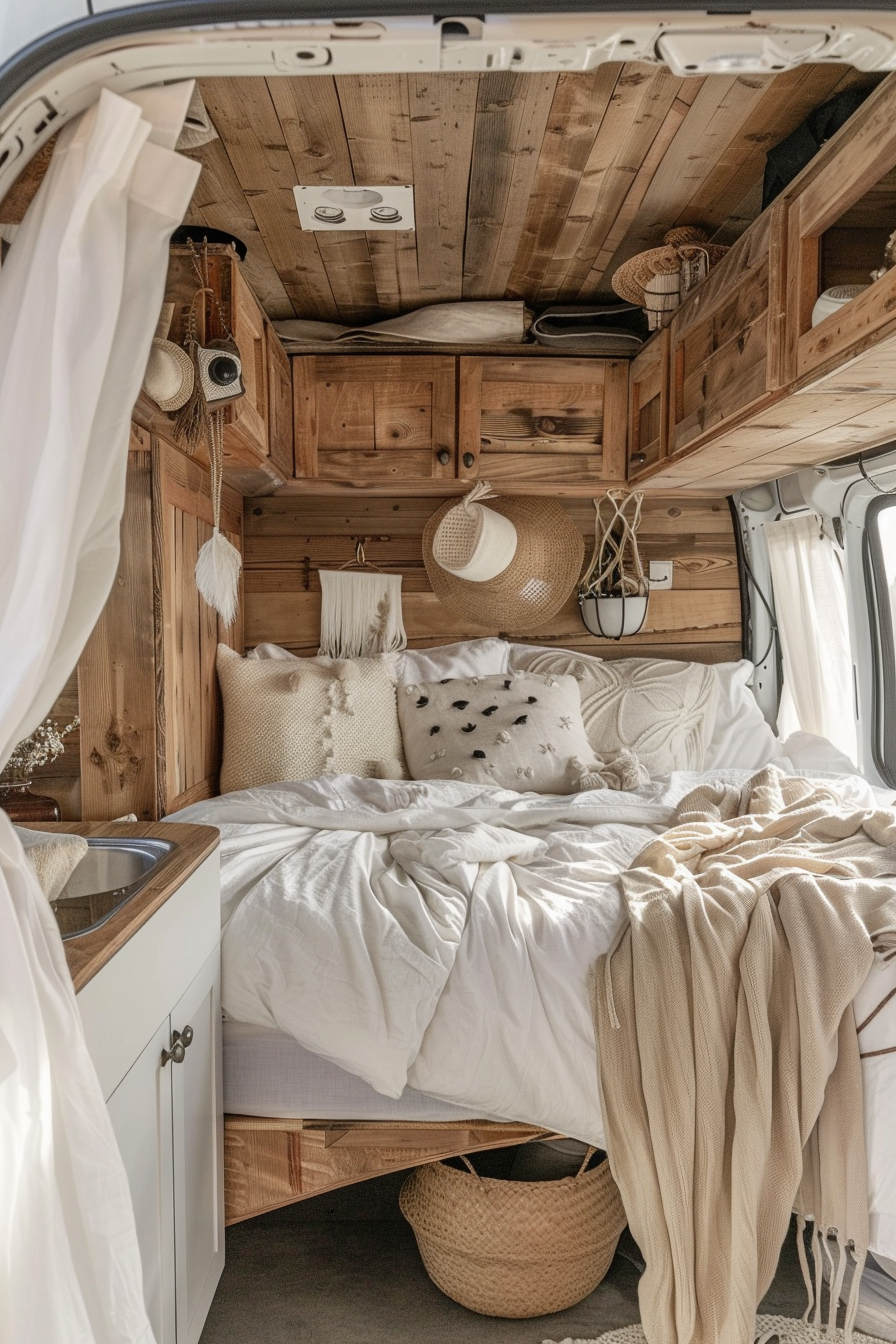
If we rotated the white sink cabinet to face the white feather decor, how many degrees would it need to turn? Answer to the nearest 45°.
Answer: approximately 90° to its left

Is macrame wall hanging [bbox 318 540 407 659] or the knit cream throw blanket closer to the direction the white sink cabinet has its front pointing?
the knit cream throw blanket

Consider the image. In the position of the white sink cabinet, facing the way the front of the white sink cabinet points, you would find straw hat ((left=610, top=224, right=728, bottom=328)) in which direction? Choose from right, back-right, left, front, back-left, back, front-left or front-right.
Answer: front-left

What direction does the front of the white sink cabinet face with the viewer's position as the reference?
facing to the right of the viewer

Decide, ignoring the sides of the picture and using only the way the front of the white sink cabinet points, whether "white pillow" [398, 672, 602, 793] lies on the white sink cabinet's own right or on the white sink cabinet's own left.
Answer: on the white sink cabinet's own left

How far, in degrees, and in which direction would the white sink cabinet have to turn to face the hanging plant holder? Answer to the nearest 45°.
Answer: approximately 45° to its left

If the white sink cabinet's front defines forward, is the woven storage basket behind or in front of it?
in front

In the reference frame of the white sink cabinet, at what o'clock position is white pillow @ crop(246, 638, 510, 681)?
The white pillow is roughly at 10 o'clock from the white sink cabinet.

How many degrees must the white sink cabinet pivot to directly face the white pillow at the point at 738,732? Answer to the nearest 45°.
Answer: approximately 45° to its left
